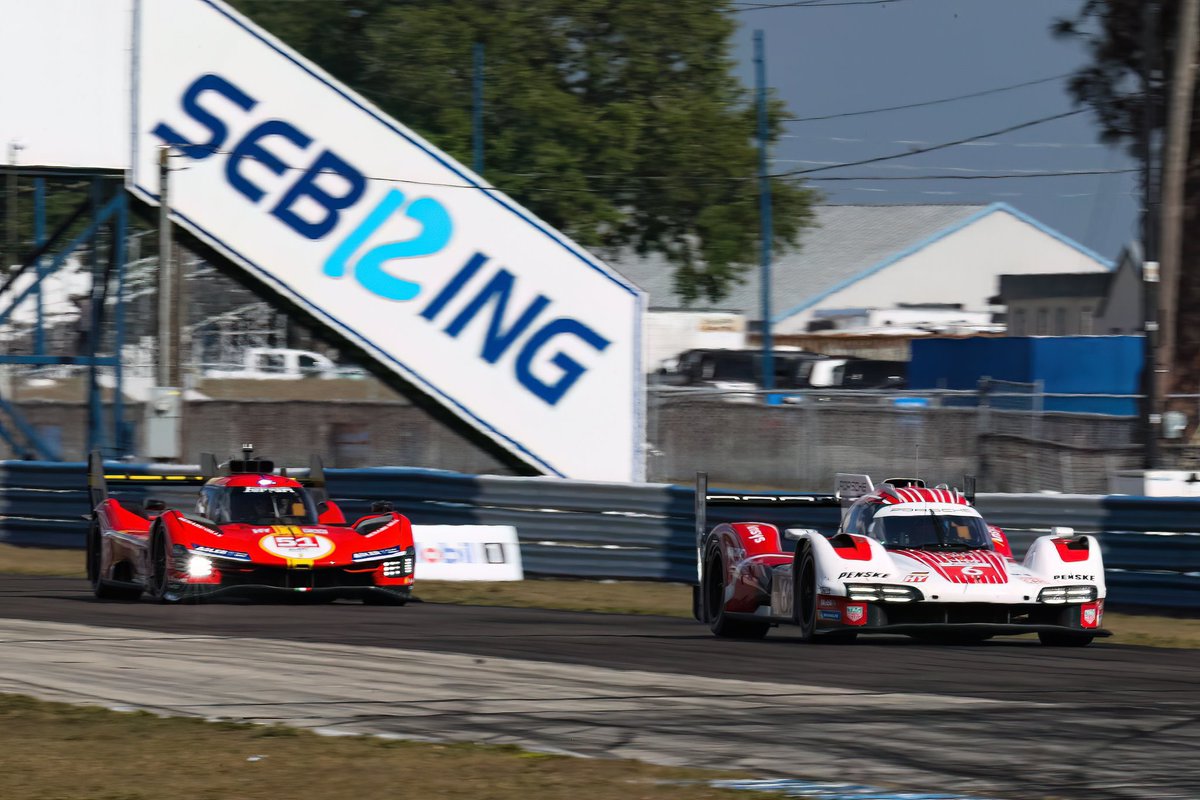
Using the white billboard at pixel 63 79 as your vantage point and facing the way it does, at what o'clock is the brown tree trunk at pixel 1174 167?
The brown tree trunk is roughly at 10 o'clock from the white billboard.

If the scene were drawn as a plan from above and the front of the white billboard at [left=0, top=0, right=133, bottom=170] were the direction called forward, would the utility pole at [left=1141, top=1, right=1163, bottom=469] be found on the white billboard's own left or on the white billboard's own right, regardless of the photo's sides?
on the white billboard's own left

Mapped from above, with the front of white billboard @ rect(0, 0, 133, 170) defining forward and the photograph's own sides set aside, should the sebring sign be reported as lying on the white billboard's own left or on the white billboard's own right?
on the white billboard's own left

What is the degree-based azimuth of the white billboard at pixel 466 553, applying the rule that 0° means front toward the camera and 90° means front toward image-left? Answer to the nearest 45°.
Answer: approximately 0°
